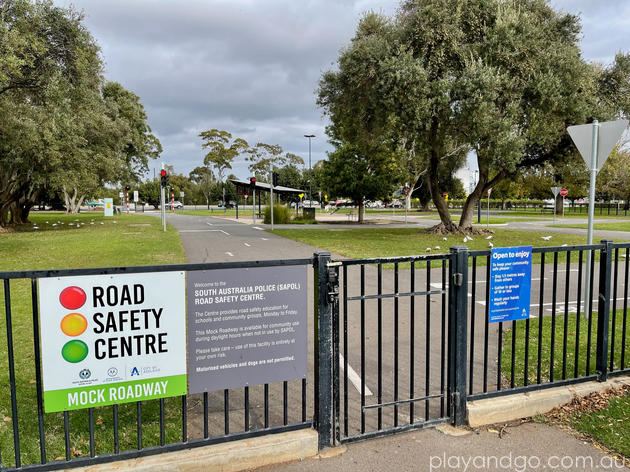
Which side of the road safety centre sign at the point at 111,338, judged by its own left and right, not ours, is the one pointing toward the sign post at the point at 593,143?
left

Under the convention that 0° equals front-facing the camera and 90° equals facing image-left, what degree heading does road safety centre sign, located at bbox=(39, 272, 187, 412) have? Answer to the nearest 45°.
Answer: approximately 0°

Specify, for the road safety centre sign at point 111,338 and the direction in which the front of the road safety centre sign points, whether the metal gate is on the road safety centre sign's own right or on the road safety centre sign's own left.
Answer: on the road safety centre sign's own left

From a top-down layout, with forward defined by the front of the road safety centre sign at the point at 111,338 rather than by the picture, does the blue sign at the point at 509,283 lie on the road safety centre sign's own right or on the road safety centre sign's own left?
on the road safety centre sign's own left

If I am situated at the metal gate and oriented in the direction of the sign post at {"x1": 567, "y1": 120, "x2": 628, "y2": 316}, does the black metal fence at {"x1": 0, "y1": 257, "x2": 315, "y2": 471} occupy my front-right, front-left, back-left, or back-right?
back-left
